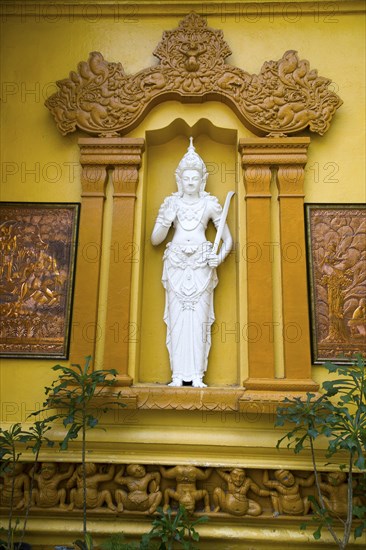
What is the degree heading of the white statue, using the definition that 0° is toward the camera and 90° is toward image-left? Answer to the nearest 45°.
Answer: approximately 0°
